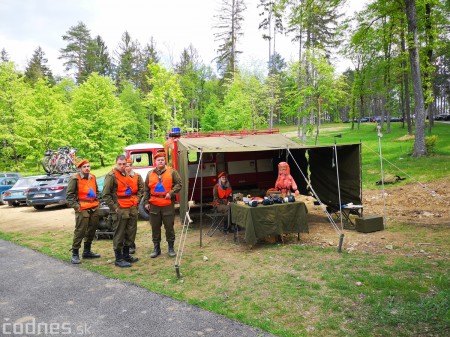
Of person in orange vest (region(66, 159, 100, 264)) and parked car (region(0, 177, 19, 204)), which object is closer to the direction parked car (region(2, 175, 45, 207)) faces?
the parked car

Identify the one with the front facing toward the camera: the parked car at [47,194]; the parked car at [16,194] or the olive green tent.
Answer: the olive green tent

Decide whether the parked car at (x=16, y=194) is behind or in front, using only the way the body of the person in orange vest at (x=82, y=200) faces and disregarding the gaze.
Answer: behind

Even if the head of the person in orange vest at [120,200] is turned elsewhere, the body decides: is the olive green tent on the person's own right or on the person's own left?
on the person's own left

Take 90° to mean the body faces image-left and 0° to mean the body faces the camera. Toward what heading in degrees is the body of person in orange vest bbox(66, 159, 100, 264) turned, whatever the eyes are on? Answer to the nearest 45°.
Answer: approximately 315°

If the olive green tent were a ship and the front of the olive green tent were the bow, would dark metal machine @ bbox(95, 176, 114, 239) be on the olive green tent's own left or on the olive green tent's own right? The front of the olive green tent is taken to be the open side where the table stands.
on the olive green tent's own right
